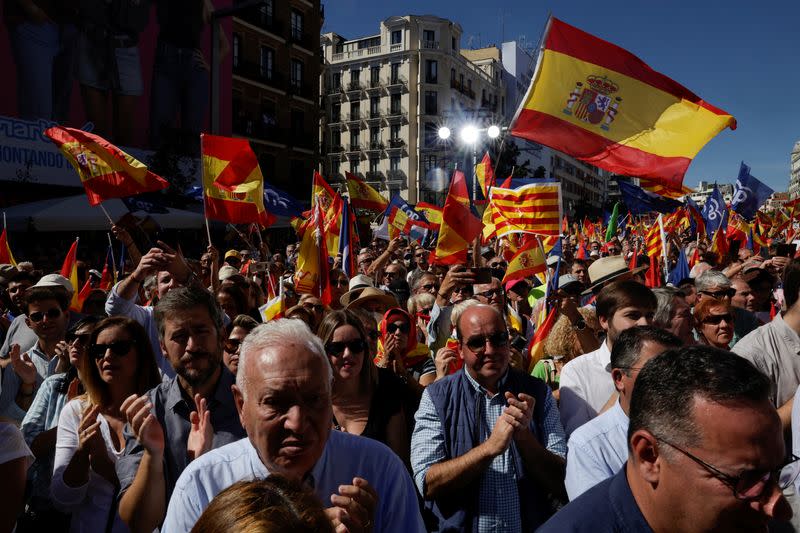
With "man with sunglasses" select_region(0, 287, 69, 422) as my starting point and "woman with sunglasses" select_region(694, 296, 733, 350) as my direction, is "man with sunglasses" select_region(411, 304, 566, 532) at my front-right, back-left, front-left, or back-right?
front-right

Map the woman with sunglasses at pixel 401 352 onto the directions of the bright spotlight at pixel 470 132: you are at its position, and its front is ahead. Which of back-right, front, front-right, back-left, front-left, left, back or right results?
front

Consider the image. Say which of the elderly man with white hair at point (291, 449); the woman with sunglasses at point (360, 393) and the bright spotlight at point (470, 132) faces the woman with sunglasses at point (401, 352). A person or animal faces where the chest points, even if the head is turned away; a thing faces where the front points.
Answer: the bright spotlight

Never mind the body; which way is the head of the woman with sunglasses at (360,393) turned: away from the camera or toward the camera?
toward the camera

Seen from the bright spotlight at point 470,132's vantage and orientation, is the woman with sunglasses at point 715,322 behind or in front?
in front

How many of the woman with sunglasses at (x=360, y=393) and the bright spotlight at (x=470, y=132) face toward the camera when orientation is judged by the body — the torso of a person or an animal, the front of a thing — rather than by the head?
2

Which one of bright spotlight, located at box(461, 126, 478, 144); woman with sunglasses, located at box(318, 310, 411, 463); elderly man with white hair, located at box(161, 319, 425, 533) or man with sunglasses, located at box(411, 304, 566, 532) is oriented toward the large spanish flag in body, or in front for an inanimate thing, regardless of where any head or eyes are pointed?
the bright spotlight

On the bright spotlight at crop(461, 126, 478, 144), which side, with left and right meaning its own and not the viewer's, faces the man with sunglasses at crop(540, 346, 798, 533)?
front

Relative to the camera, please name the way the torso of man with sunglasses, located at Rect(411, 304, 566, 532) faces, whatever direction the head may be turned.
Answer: toward the camera

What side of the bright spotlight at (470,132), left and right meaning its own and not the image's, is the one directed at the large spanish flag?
front

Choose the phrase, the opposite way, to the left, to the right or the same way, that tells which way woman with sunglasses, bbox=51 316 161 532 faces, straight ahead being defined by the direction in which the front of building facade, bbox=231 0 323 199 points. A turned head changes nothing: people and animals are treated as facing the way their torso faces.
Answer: the same way

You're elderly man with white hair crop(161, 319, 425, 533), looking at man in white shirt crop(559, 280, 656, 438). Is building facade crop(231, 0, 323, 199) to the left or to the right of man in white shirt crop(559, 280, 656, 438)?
left

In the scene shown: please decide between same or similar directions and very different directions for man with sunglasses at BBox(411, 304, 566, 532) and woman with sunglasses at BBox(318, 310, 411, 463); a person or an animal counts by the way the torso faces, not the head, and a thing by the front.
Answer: same or similar directions

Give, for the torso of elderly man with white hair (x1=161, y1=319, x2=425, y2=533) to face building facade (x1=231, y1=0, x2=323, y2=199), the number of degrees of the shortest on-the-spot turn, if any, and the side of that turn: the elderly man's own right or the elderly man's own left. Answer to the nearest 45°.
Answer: approximately 135° to the elderly man's own left

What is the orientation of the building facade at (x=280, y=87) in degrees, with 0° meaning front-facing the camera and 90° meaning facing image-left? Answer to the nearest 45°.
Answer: approximately 315°

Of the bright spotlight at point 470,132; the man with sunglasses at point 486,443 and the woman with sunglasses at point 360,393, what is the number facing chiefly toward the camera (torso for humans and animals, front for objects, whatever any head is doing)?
3

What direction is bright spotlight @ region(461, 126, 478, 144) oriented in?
toward the camera
